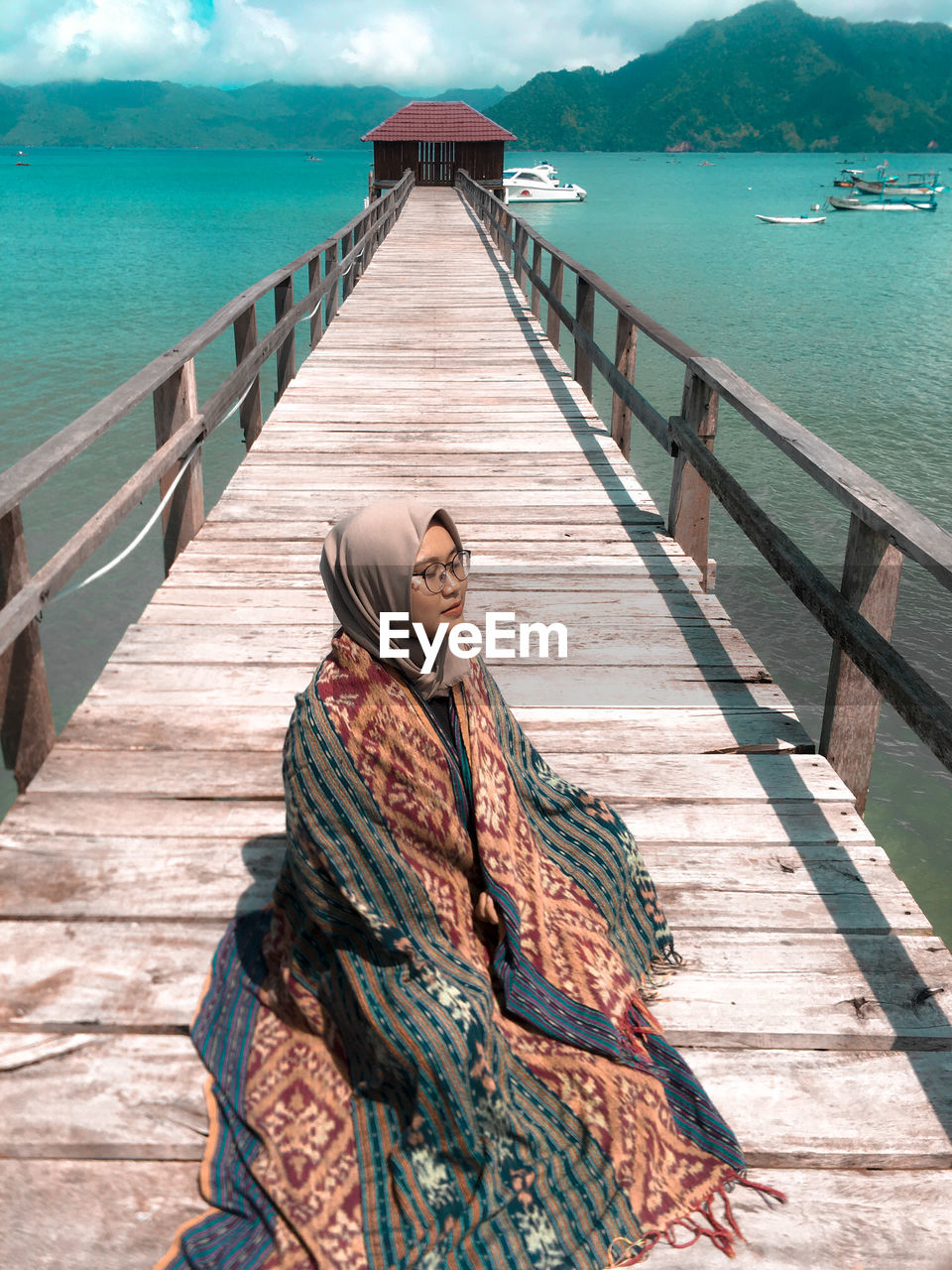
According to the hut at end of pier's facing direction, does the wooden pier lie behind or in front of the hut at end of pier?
in front

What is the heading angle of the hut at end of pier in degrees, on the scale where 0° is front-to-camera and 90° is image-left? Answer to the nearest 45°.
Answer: approximately 0°

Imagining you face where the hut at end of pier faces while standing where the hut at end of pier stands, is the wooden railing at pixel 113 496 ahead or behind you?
ahead
